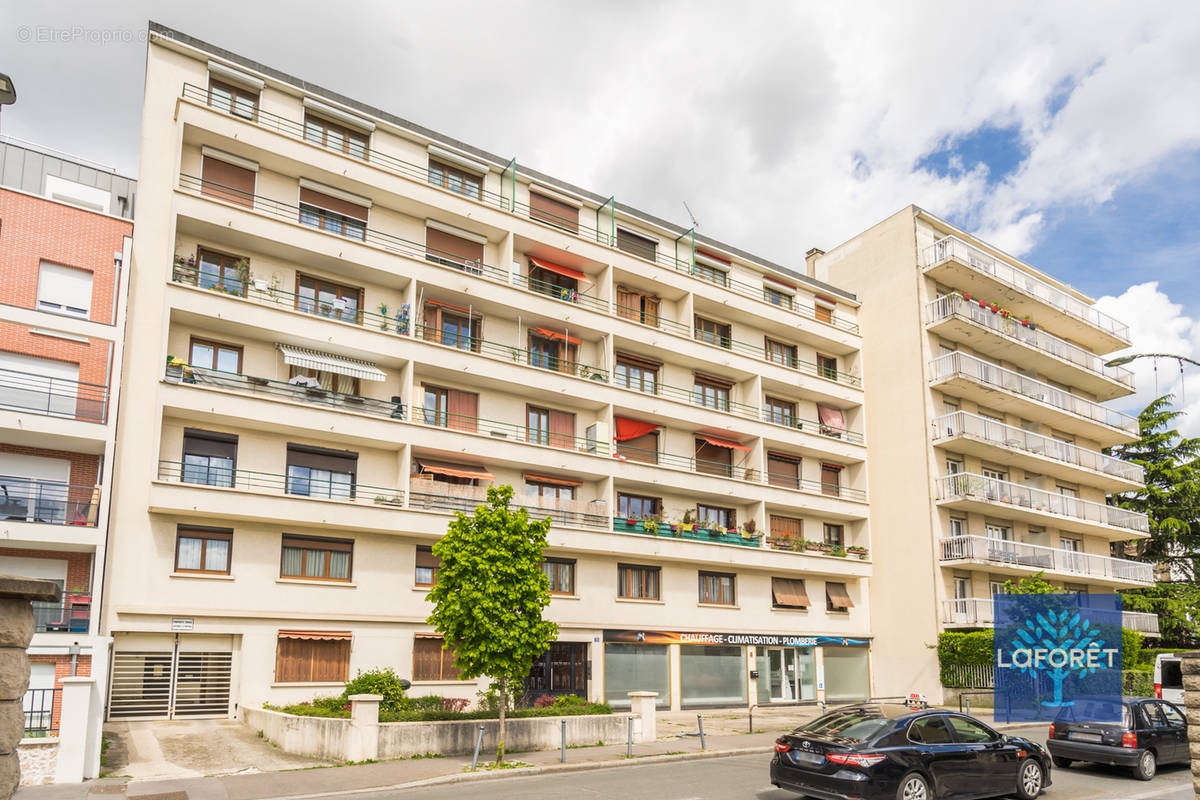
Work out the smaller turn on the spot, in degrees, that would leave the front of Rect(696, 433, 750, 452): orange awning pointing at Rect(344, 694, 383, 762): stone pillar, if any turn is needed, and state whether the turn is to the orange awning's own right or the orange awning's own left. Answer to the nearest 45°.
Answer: approximately 45° to the orange awning's own right

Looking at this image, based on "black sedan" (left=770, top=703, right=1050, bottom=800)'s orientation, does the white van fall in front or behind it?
in front

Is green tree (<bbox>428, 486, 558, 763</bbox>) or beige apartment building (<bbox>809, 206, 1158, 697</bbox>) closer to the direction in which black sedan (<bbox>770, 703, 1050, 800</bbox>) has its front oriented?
the beige apartment building

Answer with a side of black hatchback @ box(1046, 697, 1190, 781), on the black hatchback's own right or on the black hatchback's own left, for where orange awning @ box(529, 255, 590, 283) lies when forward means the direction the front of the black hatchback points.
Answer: on the black hatchback's own left

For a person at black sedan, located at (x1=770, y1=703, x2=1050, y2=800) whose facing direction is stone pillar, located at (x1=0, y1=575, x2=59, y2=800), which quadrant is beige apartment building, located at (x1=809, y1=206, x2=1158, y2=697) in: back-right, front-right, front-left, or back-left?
back-right

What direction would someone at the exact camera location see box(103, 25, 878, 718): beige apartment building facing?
facing the viewer and to the right of the viewer

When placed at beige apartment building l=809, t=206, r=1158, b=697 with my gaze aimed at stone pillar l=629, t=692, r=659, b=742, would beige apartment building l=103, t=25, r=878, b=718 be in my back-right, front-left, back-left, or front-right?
front-right

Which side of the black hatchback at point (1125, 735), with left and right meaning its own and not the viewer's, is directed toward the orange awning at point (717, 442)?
left

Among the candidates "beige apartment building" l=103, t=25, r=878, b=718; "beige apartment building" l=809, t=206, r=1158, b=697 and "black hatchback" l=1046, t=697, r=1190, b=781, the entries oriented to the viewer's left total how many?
0

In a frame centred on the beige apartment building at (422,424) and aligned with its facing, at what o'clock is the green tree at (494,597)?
The green tree is roughly at 1 o'clock from the beige apartment building.

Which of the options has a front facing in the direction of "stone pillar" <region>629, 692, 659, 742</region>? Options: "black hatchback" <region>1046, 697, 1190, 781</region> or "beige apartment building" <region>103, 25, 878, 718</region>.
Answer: the beige apartment building

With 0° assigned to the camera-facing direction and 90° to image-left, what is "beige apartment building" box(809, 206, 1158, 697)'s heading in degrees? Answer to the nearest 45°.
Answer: approximately 315°

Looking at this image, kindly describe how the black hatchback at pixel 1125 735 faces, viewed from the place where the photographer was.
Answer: facing away from the viewer and to the right of the viewer

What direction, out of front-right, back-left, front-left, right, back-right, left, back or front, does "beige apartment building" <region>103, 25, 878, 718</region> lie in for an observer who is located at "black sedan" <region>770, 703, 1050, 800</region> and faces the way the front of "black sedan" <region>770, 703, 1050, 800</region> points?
left
